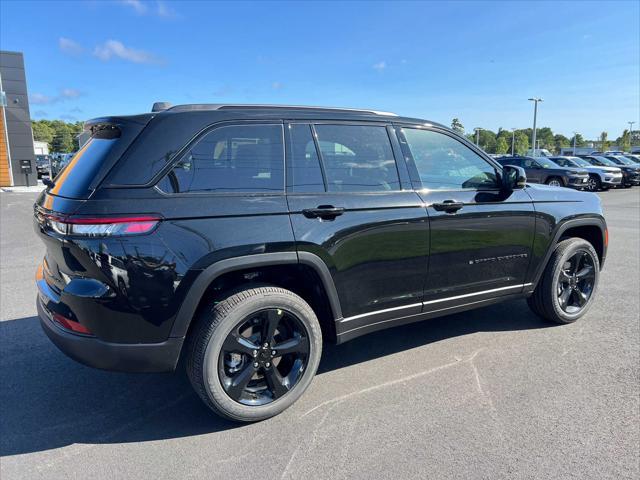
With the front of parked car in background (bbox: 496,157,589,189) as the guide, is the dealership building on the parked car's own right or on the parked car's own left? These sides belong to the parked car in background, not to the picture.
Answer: on the parked car's own right

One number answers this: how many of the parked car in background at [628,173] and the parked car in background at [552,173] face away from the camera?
0

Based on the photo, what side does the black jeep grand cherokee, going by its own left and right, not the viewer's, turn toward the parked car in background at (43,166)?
left

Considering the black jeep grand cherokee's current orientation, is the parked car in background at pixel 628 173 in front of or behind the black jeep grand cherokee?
in front

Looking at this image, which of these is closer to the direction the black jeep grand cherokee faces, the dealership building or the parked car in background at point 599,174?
the parked car in background

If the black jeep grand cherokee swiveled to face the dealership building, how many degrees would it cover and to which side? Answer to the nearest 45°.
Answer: approximately 90° to its left

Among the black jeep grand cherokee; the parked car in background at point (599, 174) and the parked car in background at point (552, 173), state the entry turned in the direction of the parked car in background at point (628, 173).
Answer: the black jeep grand cherokee

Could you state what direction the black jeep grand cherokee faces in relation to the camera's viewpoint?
facing away from the viewer and to the right of the viewer

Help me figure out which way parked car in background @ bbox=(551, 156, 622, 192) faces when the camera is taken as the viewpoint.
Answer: facing the viewer and to the right of the viewer
